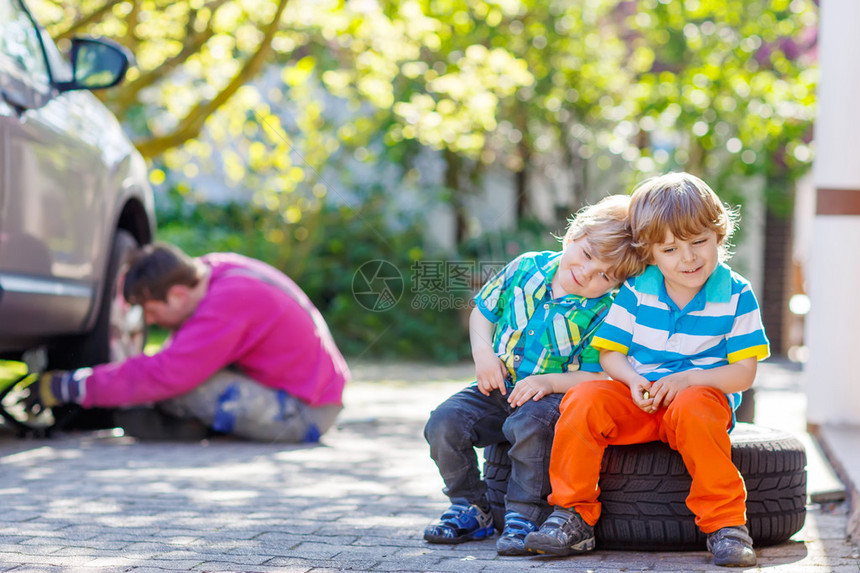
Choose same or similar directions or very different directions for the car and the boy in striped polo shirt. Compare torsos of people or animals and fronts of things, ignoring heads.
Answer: very different directions

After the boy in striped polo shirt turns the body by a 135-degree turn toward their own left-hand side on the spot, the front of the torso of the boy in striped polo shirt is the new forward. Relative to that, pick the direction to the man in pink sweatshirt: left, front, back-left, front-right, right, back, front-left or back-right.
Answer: left

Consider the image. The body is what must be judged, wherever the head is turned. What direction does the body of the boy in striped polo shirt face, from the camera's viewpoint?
toward the camera

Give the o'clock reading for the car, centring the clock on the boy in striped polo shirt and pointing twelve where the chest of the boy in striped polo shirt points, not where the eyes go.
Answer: The car is roughly at 4 o'clock from the boy in striped polo shirt.

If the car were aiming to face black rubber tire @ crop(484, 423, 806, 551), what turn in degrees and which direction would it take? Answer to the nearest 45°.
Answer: approximately 90° to its right

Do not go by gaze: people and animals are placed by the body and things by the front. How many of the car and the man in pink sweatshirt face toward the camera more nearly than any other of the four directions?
0

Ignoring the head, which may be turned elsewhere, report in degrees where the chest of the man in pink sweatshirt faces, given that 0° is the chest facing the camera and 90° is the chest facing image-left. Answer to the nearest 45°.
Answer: approximately 90°
